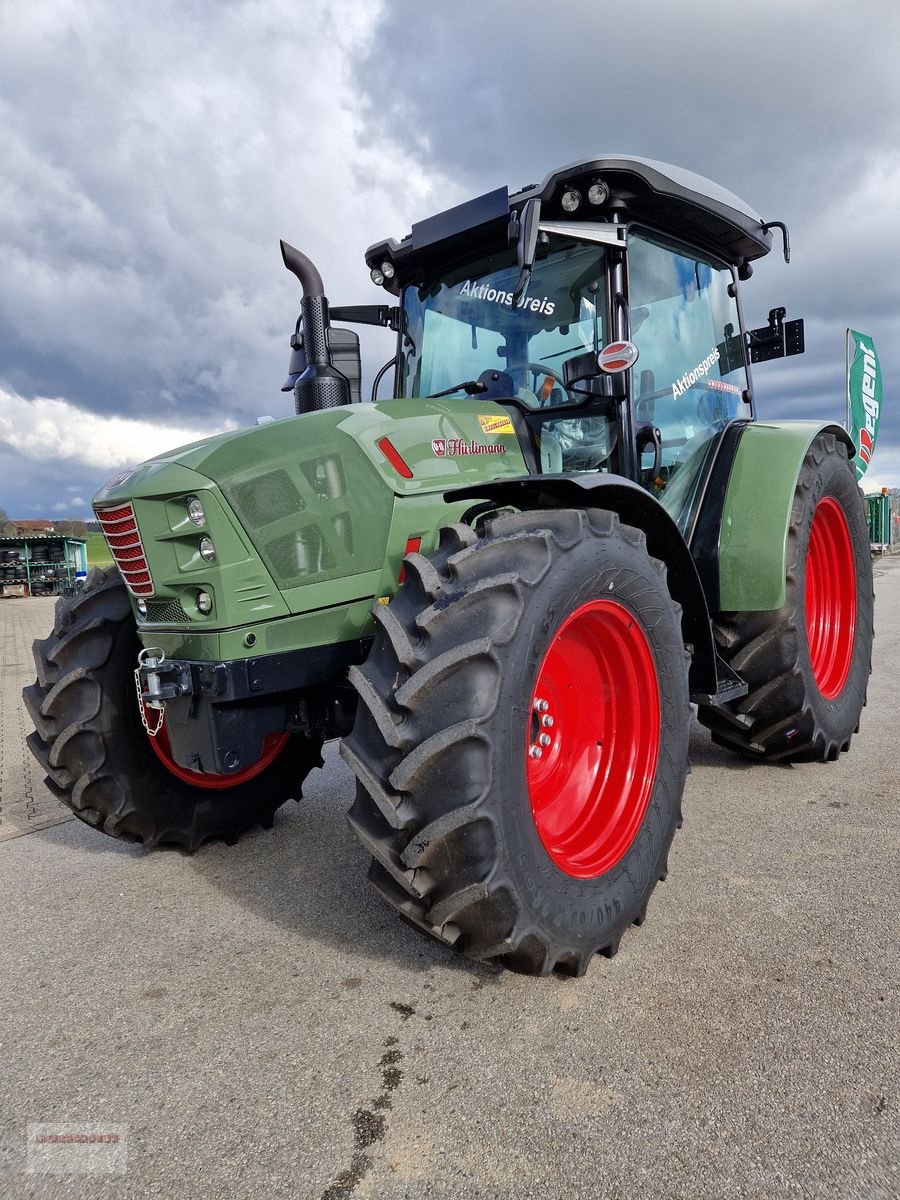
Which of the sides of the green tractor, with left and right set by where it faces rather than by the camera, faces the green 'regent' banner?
back

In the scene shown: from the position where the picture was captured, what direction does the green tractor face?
facing the viewer and to the left of the viewer
